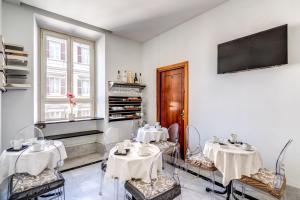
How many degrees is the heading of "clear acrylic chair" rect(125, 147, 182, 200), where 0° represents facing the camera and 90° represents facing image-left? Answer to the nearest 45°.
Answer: approximately 135°

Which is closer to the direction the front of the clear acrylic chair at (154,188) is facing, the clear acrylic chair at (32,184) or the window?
the window

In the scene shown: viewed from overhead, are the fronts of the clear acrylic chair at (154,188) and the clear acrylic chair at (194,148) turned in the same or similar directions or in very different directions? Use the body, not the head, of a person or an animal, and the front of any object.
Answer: very different directions

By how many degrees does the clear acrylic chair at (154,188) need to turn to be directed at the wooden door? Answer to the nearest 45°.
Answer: approximately 45° to its right

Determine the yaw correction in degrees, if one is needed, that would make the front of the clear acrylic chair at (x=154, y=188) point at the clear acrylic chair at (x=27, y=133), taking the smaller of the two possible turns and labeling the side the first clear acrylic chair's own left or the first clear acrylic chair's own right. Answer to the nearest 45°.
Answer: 0° — it already faces it

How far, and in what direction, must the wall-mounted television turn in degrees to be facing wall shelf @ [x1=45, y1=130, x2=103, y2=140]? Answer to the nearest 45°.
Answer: approximately 45° to its right
